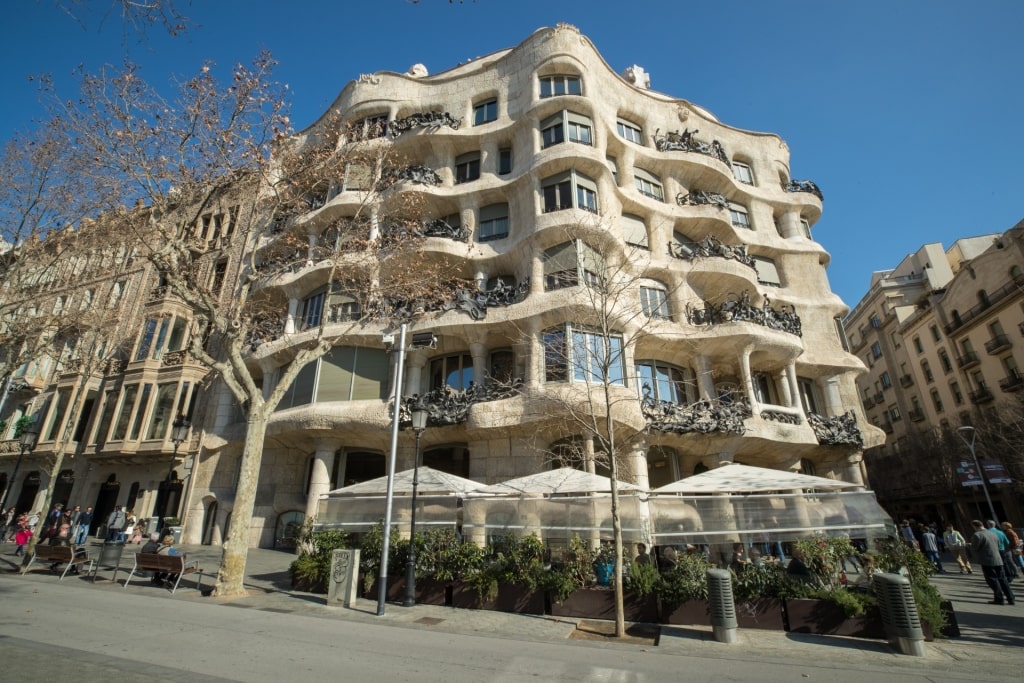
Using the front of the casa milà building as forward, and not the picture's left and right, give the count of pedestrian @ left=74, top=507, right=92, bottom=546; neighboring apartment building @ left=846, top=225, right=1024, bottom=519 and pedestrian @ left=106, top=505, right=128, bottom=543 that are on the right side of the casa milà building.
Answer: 2

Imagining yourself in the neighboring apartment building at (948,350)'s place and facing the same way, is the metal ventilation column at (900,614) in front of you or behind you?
in front

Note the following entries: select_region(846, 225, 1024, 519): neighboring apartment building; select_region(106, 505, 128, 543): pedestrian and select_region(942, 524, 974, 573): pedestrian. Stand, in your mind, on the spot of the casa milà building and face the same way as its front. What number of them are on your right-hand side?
1

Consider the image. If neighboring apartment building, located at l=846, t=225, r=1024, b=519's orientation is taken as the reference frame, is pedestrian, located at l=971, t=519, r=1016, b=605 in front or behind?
in front

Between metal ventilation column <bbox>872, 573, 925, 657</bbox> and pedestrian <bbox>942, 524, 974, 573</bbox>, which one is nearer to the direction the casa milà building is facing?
the metal ventilation column

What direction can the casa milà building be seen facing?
toward the camera

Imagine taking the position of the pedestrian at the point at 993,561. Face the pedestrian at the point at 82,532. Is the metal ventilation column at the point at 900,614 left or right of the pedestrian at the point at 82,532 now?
left

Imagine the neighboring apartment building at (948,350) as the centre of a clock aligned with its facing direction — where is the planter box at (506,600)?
The planter box is roughly at 11 o'clock from the neighboring apartment building.

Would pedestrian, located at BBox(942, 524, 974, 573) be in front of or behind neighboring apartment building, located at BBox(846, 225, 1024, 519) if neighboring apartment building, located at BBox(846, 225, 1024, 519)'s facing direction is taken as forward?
in front
